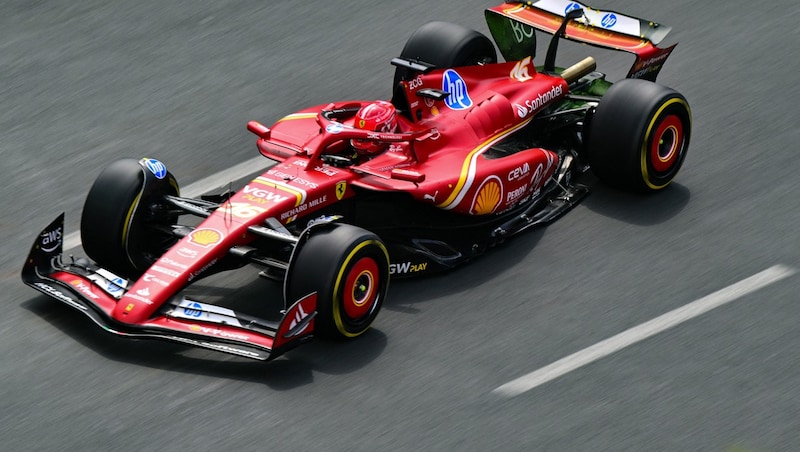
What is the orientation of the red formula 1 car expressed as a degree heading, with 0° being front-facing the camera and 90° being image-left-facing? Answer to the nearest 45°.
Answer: approximately 45°
